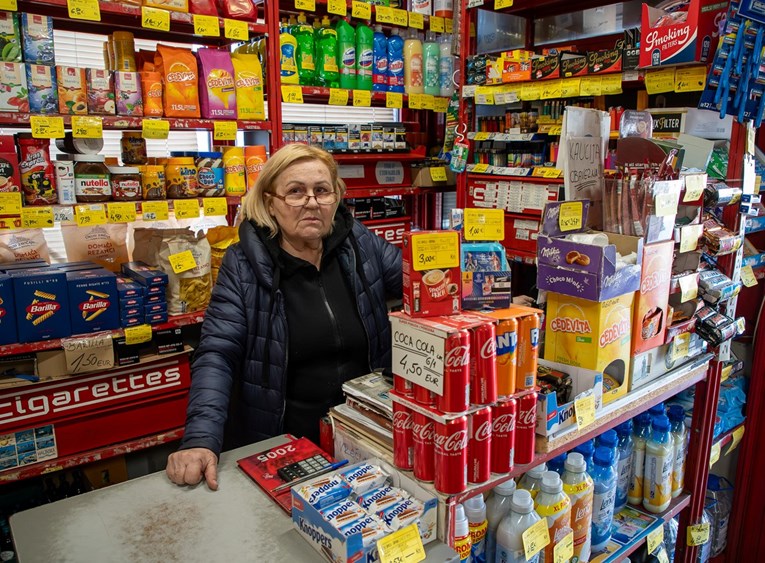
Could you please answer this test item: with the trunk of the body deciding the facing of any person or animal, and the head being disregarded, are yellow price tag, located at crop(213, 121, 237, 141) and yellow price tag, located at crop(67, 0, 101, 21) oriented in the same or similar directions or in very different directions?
same or similar directions

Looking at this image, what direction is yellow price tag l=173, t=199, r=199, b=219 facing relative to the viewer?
toward the camera

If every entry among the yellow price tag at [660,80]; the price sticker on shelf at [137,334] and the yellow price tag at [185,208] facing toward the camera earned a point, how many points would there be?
3

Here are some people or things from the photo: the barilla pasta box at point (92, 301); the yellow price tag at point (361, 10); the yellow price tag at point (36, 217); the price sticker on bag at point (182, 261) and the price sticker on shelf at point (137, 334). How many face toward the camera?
5

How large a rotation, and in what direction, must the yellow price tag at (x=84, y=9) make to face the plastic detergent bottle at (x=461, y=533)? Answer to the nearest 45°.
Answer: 0° — it already faces it

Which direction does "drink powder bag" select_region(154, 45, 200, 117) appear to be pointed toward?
toward the camera

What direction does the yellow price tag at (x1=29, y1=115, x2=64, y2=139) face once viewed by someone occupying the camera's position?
facing the viewer

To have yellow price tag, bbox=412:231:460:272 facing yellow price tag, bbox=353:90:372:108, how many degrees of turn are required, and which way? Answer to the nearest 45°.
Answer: approximately 180°

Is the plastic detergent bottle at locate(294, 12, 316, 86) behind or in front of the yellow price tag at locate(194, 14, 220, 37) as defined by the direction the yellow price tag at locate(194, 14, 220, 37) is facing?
behind

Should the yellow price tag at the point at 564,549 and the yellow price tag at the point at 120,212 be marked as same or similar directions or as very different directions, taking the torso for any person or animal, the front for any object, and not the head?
same or similar directions

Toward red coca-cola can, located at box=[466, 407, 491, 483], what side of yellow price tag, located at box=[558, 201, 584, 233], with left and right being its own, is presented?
front

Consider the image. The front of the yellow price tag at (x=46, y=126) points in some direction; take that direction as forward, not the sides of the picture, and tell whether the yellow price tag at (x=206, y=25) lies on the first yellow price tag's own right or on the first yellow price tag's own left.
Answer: on the first yellow price tag's own left

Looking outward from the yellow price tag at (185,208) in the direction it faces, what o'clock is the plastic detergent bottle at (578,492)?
The plastic detergent bottle is roughly at 11 o'clock from the yellow price tag.

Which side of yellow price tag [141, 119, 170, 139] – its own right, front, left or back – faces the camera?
front
